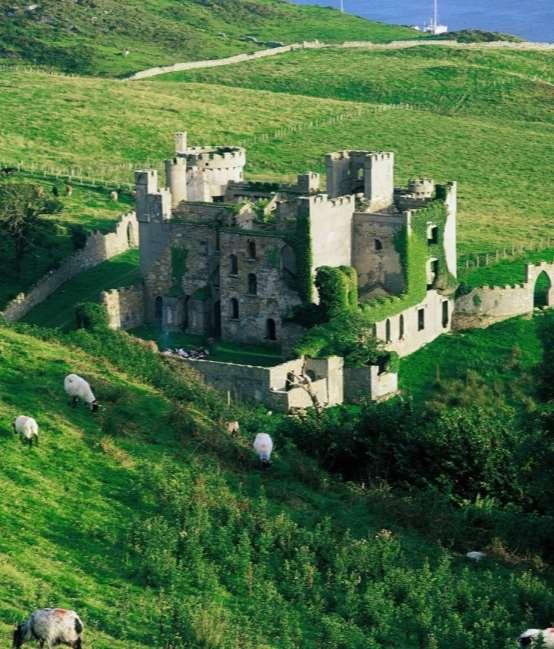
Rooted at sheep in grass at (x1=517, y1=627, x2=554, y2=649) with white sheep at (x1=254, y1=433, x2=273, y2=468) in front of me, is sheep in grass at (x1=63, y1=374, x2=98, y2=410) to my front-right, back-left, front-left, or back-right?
front-left

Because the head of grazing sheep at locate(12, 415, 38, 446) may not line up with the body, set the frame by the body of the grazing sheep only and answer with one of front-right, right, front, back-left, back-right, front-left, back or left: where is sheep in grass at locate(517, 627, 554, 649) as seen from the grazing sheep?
front

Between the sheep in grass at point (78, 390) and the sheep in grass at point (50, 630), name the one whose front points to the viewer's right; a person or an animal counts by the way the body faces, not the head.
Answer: the sheep in grass at point (78, 390)

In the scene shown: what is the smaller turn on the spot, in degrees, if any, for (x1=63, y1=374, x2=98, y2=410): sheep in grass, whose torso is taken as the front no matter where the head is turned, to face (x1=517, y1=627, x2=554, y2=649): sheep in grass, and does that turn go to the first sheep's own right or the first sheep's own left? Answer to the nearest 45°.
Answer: approximately 45° to the first sheep's own right

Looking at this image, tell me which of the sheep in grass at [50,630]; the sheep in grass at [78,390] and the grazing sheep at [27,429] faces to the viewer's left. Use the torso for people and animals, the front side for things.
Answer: the sheep in grass at [50,630]

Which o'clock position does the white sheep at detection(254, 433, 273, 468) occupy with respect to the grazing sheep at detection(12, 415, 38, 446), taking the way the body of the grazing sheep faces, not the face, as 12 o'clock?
The white sheep is roughly at 10 o'clock from the grazing sheep.

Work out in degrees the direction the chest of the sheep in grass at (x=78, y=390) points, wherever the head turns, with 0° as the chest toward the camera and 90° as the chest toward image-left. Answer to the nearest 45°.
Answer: approximately 270°

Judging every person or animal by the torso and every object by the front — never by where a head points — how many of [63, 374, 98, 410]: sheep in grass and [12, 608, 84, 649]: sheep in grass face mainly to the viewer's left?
1

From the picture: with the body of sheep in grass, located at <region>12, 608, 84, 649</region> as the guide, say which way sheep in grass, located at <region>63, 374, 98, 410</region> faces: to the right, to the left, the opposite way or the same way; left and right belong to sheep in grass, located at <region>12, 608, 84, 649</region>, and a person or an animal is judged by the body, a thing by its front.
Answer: the opposite way

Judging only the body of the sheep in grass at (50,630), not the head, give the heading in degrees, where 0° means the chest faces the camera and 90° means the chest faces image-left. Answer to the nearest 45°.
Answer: approximately 90°

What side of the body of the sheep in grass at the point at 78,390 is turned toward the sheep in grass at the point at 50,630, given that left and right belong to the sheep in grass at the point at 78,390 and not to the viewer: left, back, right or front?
right

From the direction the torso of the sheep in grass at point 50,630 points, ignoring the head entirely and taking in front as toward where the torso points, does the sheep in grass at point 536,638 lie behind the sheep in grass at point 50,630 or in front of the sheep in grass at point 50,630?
behind

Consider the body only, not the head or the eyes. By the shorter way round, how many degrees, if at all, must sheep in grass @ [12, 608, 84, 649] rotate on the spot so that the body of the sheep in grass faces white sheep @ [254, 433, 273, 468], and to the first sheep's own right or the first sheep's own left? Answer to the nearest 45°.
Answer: approximately 135° to the first sheep's own right

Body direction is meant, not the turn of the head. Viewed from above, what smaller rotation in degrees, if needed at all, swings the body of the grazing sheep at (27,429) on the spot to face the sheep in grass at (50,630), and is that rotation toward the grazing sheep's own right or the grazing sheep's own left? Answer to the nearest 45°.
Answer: approximately 45° to the grazing sheep's own right
